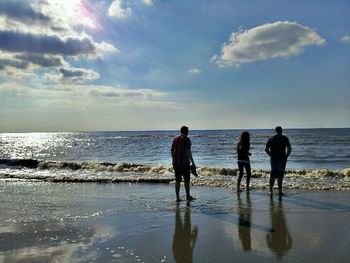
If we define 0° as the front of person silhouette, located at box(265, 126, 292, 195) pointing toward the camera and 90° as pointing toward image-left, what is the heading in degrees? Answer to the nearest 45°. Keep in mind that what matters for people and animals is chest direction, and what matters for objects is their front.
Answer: approximately 180°

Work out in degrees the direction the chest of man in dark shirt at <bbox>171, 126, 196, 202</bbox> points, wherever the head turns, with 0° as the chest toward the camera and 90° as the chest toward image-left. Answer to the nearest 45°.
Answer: approximately 225°

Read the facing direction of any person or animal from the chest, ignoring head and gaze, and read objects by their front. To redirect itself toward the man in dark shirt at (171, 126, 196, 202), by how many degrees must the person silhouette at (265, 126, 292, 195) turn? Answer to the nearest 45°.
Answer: approximately 135° to its left

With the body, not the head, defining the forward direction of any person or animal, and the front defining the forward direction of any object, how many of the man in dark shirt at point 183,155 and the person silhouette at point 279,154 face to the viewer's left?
0

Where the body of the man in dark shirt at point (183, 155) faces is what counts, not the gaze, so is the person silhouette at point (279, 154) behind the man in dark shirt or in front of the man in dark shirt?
in front
